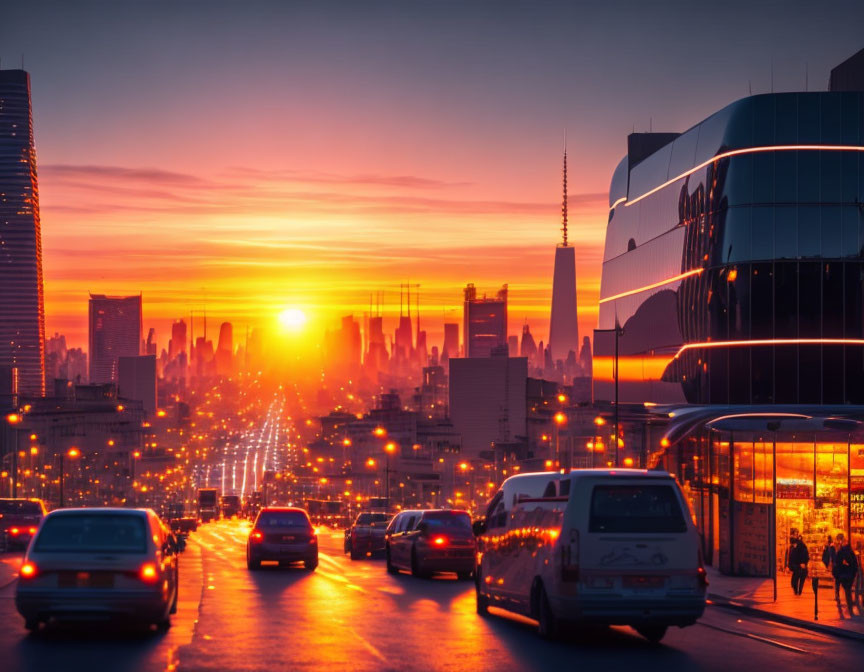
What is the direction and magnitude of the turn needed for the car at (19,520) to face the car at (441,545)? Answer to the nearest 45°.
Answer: approximately 135° to its right

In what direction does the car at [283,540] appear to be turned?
away from the camera

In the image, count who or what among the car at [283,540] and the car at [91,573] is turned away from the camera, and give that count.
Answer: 2

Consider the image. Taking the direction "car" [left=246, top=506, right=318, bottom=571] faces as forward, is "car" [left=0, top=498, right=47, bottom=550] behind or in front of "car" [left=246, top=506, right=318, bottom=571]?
in front

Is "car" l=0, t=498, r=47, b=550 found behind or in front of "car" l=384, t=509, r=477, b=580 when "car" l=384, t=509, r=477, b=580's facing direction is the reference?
in front

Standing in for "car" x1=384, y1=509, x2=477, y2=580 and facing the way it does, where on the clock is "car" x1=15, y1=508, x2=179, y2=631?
"car" x1=15, y1=508, x2=179, y2=631 is roughly at 8 o'clock from "car" x1=384, y1=509, x2=477, y2=580.

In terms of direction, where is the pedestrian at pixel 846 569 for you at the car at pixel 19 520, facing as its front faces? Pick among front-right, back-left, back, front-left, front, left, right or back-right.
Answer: back-right

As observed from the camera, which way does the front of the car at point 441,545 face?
facing away from the viewer and to the left of the viewer

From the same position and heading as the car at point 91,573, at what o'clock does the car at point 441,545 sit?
the car at point 441,545 is roughly at 1 o'clock from the car at point 91,573.

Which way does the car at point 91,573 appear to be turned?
away from the camera

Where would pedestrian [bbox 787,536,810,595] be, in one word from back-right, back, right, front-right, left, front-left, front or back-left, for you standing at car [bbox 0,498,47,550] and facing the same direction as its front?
back-right

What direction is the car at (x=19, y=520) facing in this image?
away from the camera
